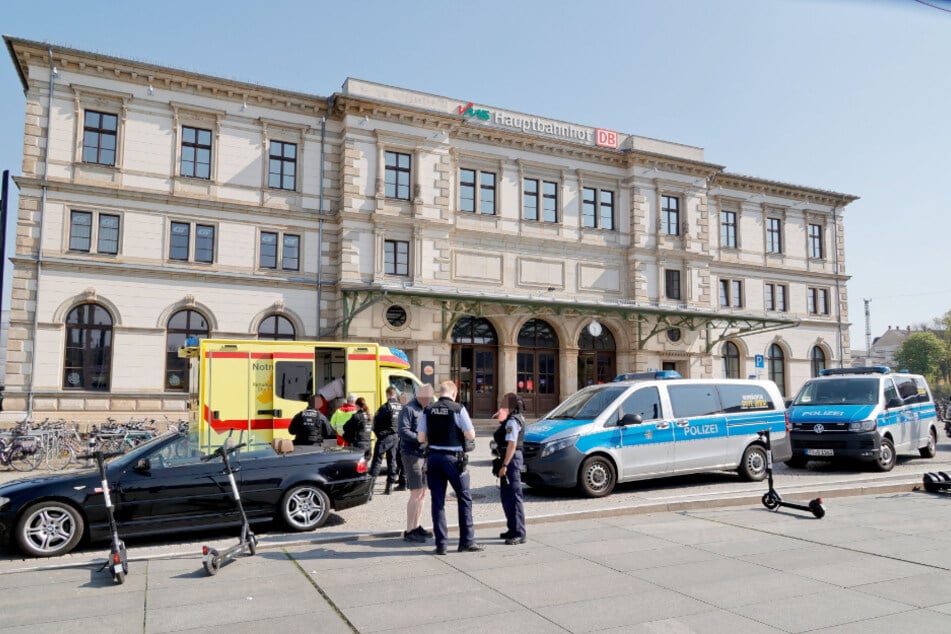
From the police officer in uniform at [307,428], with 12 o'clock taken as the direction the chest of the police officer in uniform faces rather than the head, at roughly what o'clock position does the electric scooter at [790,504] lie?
The electric scooter is roughly at 4 o'clock from the police officer in uniform.

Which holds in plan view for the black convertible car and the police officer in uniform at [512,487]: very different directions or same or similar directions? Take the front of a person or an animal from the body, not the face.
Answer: same or similar directions

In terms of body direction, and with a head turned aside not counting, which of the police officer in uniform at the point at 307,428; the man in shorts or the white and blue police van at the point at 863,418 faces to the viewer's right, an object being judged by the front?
the man in shorts

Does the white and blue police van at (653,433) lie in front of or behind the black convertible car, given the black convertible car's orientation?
behind

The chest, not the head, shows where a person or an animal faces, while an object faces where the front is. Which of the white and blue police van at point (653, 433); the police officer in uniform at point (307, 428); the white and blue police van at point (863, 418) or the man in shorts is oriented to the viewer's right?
the man in shorts

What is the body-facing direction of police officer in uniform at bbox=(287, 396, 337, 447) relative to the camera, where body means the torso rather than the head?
away from the camera

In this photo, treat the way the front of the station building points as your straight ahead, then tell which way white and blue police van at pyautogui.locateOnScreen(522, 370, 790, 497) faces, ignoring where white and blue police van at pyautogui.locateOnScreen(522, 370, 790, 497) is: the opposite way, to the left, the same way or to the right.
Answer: to the right

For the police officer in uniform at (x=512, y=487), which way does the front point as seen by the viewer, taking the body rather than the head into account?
to the viewer's left

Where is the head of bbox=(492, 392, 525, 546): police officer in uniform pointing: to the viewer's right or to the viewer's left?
to the viewer's left

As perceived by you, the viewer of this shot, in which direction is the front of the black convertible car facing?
facing to the left of the viewer

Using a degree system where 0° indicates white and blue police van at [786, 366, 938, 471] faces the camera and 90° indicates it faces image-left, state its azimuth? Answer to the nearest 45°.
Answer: approximately 45°

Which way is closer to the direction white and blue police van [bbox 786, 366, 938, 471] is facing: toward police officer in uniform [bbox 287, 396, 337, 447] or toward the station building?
the police officer in uniform

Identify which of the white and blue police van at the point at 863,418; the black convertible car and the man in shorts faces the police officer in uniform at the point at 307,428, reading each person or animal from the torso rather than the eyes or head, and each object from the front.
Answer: the white and blue police van

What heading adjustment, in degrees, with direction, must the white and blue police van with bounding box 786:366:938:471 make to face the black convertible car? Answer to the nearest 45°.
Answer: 0° — it already faces it

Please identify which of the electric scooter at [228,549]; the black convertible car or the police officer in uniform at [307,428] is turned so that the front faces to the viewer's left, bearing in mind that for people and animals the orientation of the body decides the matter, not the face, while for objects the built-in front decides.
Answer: the black convertible car

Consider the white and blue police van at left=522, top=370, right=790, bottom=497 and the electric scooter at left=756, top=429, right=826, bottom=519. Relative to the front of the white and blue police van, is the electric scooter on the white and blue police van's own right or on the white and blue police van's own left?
on the white and blue police van's own left

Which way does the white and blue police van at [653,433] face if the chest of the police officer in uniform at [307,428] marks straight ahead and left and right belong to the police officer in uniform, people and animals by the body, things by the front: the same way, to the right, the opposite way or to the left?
to the left
